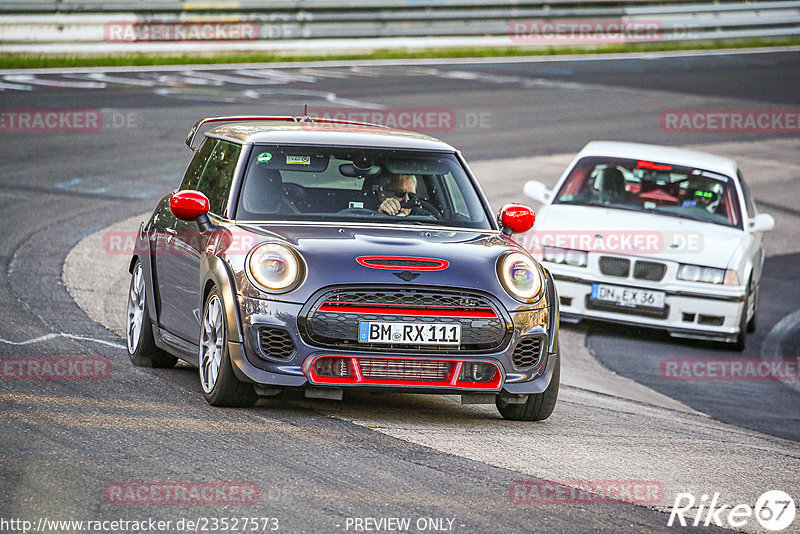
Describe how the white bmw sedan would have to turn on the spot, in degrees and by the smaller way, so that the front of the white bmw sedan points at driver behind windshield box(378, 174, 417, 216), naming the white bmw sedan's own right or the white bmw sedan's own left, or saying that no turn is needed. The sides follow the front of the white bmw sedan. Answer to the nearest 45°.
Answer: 0° — it already faces them

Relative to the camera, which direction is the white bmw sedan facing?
toward the camera

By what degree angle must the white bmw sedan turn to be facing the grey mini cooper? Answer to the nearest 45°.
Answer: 0° — it already faces it
